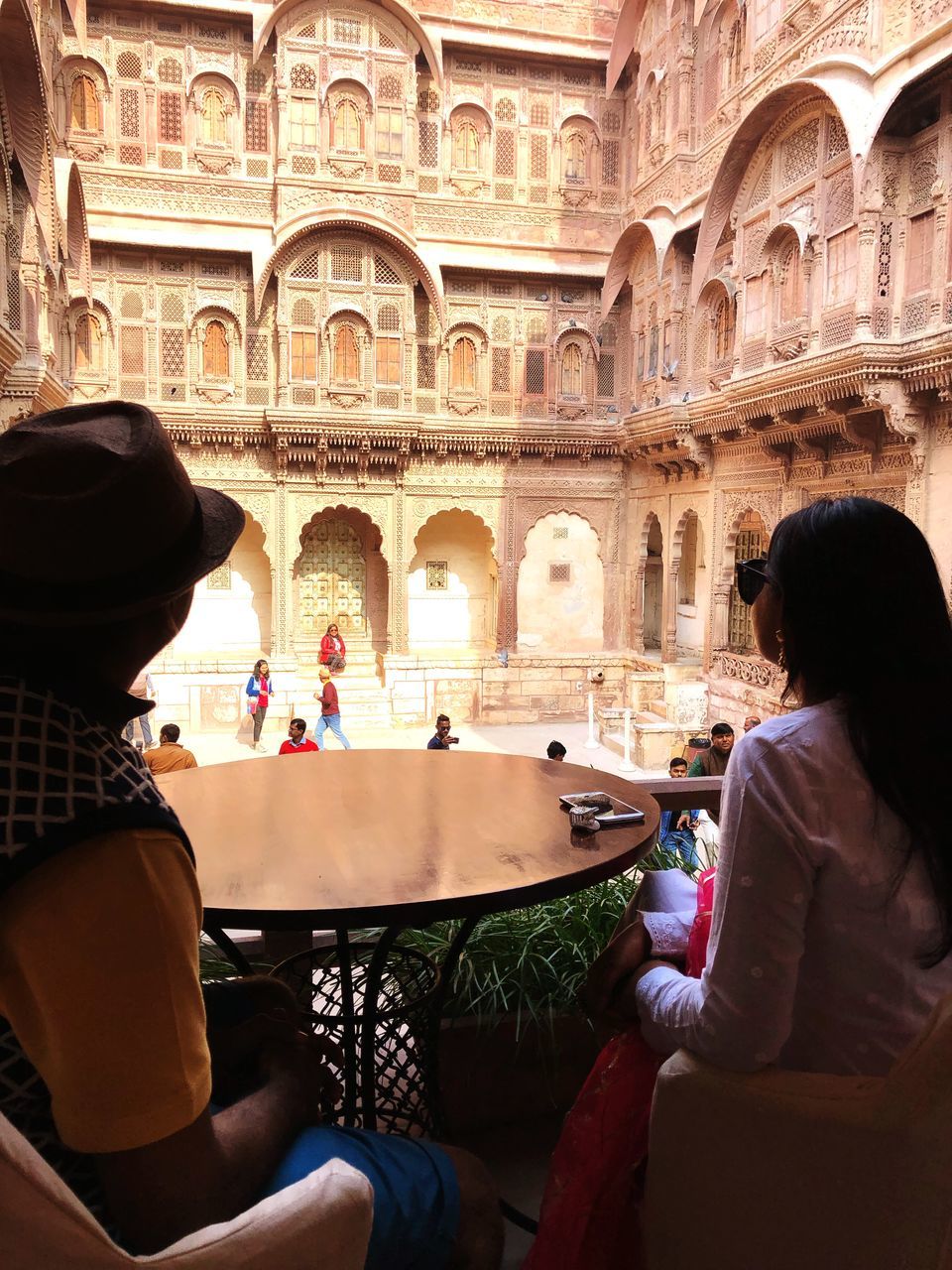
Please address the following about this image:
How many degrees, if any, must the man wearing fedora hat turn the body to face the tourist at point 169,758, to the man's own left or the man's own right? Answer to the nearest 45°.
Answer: approximately 45° to the man's own left

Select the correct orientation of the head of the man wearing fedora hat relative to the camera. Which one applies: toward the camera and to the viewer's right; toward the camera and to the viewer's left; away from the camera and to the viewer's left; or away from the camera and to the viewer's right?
away from the camera and to the viewer's right

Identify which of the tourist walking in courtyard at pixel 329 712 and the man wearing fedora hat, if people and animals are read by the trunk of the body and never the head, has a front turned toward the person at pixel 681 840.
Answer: the man wearing fedora hat

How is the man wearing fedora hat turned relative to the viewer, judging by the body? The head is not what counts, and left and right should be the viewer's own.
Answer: facing away from the viewer and to the right of the viewer

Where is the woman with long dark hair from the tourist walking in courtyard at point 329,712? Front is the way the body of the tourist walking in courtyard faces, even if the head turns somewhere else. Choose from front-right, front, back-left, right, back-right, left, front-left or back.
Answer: left

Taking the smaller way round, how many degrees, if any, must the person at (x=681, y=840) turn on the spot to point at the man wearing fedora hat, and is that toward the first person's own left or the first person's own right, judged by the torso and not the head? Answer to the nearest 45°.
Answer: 0° — they already face them

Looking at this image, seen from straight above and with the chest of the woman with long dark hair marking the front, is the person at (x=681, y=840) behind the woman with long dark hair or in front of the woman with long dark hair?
in front

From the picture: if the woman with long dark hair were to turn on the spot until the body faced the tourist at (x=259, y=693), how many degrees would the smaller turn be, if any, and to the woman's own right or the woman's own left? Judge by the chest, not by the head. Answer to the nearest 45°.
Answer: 0° — they already face them
